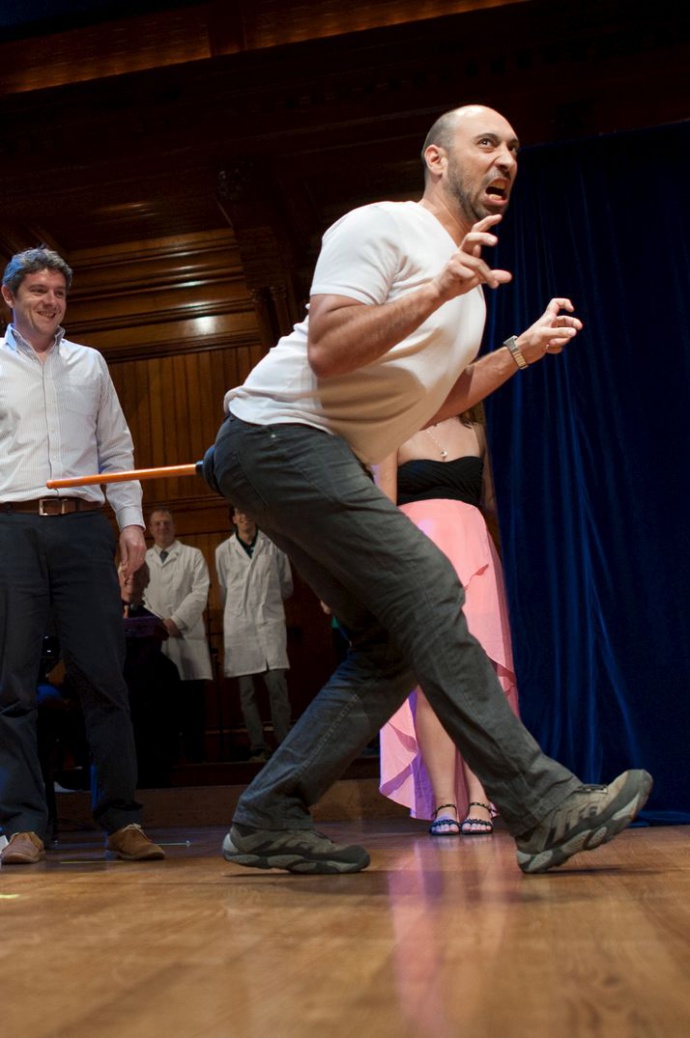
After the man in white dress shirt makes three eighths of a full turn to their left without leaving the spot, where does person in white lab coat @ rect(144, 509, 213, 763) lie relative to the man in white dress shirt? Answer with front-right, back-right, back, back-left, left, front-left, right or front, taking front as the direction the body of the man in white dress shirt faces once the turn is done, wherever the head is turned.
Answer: front-left

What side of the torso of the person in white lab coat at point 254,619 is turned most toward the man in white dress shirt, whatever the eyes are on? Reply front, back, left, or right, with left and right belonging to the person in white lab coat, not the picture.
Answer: front

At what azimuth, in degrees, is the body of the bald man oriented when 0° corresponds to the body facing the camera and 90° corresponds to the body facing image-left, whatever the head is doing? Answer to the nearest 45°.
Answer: approximately 270°

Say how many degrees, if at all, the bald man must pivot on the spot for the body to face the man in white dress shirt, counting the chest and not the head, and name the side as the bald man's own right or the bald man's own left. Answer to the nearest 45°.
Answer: approximately 135° to the bald man's own left

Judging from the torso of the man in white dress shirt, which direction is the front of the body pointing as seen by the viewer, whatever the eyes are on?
toward the camera

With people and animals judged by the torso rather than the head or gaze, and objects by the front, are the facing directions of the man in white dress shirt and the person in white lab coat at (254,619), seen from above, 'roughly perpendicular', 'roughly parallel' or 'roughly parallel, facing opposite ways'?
roughly parallel

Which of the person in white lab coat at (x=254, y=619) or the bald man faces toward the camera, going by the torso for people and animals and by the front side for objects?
the person in white lab coat

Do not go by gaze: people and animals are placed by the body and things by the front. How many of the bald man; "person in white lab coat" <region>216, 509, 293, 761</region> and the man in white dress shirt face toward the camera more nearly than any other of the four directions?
2

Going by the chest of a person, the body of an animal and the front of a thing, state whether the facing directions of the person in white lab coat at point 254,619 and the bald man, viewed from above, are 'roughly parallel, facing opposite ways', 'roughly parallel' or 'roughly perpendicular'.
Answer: roughly perpendicular

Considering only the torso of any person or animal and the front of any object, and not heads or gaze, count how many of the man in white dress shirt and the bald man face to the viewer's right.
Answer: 1

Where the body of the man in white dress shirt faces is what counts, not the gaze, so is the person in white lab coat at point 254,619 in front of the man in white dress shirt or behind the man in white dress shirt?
behind

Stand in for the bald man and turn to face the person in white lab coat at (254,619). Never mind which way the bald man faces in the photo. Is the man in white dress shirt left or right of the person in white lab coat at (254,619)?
left

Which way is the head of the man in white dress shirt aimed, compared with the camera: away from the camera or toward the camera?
toward the camera

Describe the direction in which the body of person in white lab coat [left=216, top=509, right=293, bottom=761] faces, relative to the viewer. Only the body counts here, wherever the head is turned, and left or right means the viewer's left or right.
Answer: facing the viewer

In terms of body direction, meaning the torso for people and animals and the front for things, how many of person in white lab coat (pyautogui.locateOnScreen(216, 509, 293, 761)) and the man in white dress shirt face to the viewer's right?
0

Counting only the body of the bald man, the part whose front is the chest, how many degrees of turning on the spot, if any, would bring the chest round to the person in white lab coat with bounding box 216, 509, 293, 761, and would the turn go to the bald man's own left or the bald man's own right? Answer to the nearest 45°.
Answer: approximately 90° to the bald man's own left

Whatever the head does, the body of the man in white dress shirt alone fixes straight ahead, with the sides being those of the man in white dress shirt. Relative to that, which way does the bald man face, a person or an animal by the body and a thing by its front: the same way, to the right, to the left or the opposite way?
to the left
